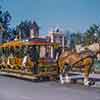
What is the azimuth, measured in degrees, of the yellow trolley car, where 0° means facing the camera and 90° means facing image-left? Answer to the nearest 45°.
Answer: approximately 315°
